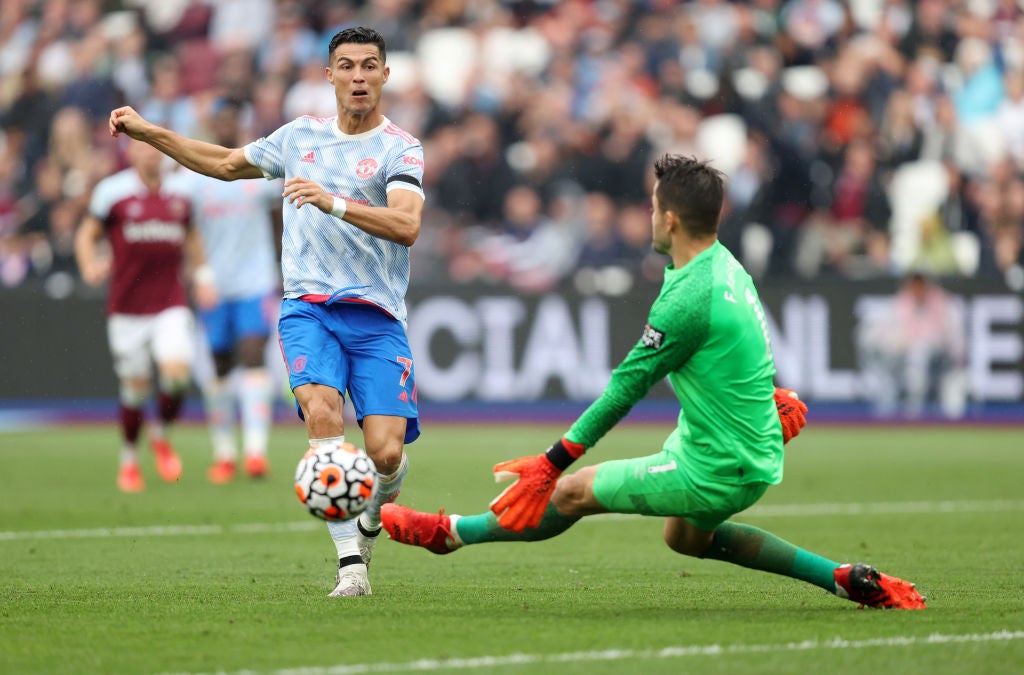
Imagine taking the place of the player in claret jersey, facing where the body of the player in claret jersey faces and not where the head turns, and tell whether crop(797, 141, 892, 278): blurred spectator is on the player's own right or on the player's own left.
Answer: on the player's own left

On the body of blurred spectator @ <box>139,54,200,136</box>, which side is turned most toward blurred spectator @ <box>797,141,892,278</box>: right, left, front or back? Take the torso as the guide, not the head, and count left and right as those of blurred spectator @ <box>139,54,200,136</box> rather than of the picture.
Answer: left

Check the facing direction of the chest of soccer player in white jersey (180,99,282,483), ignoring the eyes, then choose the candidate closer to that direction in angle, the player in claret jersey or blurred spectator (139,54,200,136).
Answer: the player in claret jersey

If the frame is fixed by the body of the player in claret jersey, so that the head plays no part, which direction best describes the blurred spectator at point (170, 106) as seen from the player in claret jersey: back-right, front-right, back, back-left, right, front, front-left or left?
back

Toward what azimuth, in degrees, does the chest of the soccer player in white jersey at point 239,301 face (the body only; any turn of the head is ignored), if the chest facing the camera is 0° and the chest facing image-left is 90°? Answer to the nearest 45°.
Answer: approximately 0°

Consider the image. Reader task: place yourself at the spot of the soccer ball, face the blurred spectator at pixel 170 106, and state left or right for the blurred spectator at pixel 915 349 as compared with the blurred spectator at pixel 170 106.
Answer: right
